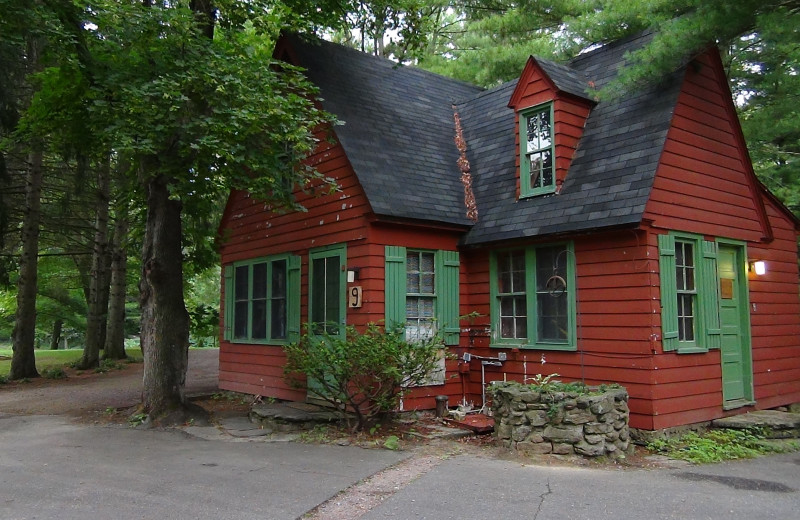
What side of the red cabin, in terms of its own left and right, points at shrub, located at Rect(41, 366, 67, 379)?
right

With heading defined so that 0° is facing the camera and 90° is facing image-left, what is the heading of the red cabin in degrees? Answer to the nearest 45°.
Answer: approximately 45°

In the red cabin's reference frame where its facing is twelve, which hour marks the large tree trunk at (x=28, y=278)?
The large tree trunk is roughly at 2 o'clock from the red cabin.

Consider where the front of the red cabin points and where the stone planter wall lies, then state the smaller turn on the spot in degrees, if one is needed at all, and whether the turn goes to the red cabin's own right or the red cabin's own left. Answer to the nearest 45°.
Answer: approximately 45° to the red cabin's own left

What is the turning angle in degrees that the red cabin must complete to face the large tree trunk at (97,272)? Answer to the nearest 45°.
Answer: approximately 90° to its right

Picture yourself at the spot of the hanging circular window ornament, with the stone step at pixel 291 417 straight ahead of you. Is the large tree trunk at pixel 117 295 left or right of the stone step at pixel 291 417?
right

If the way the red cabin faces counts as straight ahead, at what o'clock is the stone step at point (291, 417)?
The stone step is roughly at 1 o'clock from the red cabin.

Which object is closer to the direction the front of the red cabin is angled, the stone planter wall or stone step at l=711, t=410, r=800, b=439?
the stone planter wall
